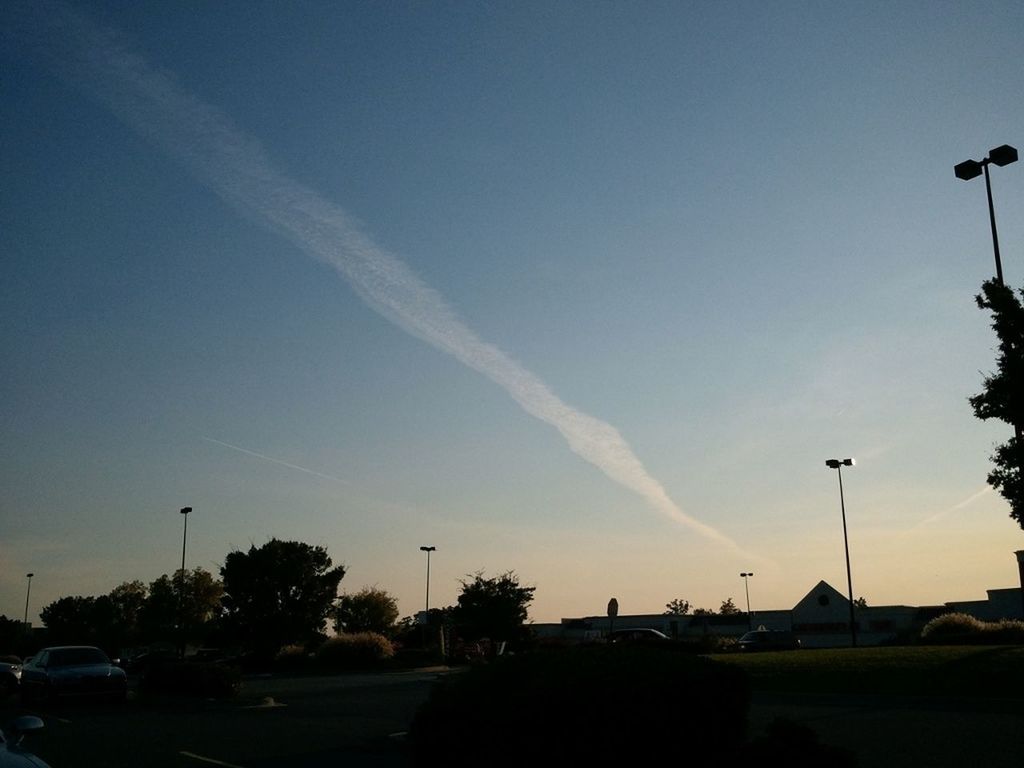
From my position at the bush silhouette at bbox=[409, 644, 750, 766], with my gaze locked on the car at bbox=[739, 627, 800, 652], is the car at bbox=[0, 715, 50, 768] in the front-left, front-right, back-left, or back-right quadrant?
back-left

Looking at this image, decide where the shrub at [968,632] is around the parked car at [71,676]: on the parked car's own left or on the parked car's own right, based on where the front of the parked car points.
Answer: on the parked car's own left

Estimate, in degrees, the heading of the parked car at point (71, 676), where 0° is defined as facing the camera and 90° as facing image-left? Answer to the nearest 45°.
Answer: approximately 315°

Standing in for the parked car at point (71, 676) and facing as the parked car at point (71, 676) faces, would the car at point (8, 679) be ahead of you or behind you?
behind

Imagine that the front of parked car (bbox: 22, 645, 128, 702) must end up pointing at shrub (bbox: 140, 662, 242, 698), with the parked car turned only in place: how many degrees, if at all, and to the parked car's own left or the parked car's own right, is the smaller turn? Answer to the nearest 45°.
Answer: approximately 90° to the parked car's own left

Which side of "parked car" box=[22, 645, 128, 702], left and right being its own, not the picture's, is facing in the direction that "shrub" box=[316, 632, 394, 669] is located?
left
